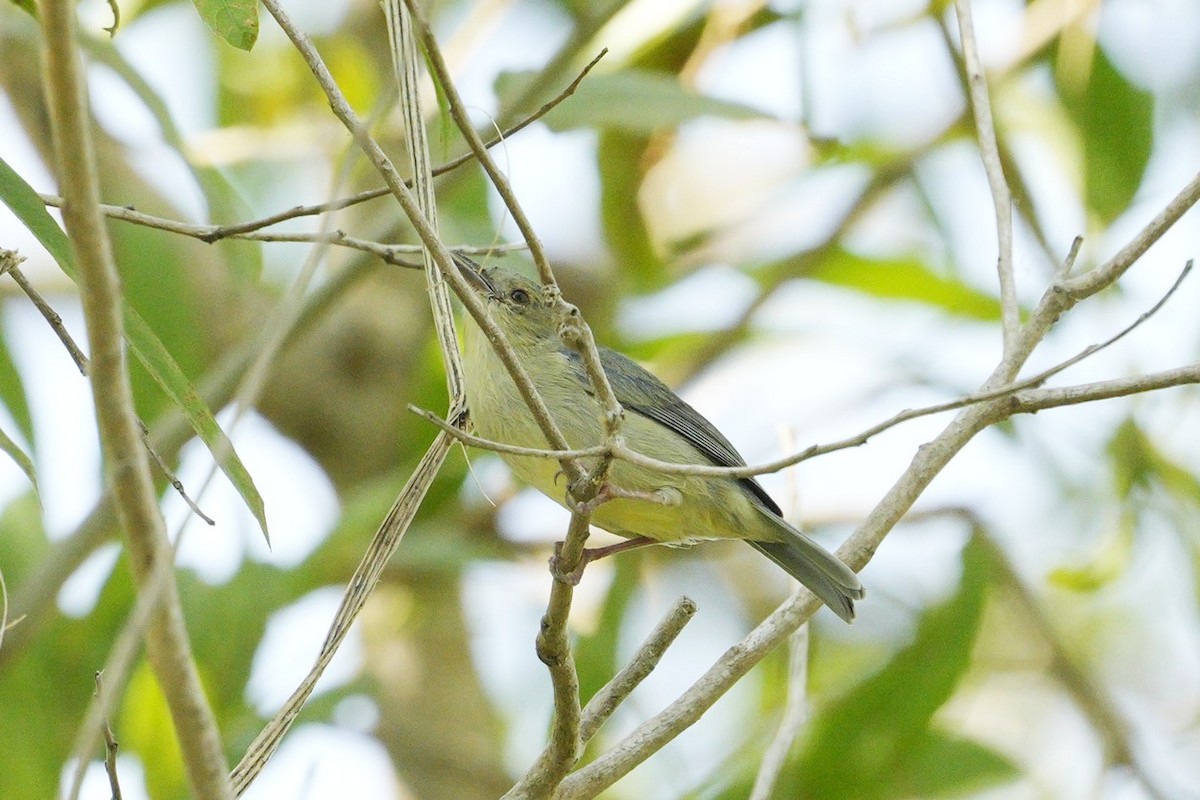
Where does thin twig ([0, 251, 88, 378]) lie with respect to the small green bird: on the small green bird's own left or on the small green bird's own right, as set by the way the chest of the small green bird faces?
on the small green bird's own right

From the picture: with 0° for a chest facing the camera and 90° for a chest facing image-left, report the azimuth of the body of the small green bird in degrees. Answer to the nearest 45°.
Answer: approximately 90°
